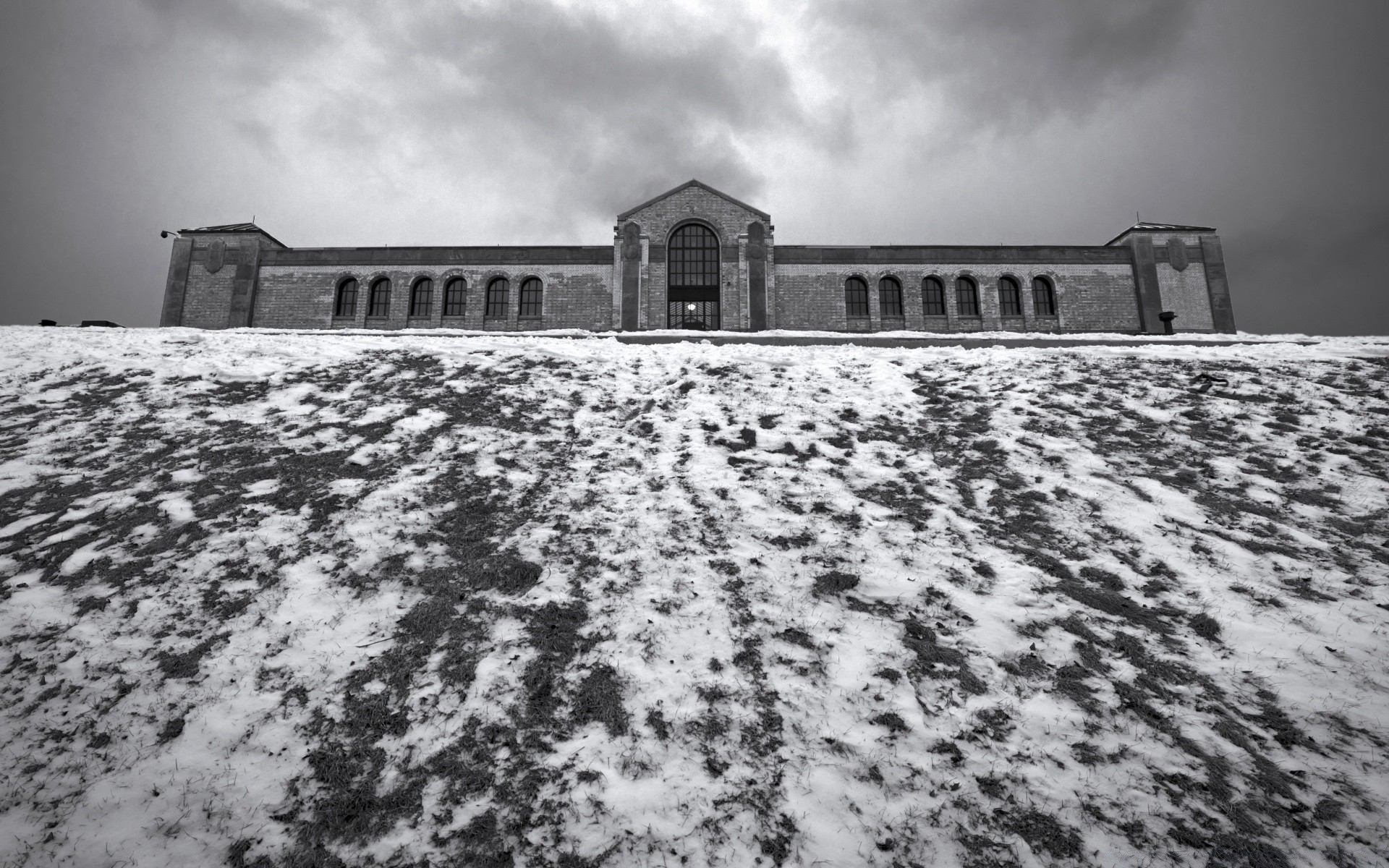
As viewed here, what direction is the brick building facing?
toward the camera
